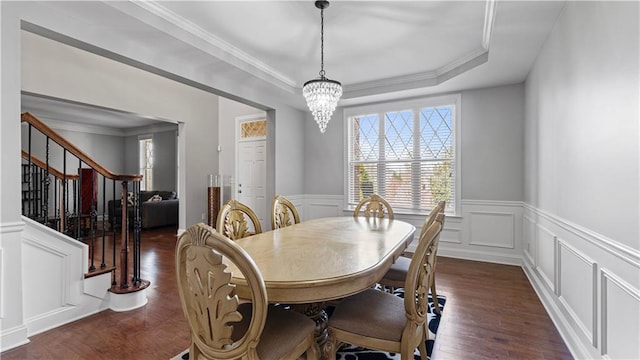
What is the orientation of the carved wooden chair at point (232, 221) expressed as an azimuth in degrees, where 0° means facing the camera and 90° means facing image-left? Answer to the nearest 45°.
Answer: approximately 315°

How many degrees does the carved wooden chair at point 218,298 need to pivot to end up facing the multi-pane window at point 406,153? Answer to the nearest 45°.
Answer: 0° — it already faces it

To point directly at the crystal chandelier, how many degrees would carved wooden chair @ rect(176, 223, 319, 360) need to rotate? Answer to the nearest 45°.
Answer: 0° — it already faces it

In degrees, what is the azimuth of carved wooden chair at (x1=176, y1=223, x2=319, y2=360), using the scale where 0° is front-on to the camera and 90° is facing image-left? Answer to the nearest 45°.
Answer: approximately 225°

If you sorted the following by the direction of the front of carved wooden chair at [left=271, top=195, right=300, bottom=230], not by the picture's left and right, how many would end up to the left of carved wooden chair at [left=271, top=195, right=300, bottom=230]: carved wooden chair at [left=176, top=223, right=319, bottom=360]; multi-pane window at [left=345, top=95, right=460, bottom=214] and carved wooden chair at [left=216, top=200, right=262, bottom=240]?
1

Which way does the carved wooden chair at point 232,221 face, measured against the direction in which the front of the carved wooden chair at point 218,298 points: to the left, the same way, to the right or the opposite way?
to the right

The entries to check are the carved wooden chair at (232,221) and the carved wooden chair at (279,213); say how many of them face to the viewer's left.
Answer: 0

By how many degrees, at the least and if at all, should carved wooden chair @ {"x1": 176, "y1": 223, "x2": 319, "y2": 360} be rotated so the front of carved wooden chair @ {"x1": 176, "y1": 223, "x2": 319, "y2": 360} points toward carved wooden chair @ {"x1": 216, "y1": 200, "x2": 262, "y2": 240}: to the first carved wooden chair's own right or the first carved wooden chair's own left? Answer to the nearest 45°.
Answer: approximately 45° to the first carved wooden chair's own left

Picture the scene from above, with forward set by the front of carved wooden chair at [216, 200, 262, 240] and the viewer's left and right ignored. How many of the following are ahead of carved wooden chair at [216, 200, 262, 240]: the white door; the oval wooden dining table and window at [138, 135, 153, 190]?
1

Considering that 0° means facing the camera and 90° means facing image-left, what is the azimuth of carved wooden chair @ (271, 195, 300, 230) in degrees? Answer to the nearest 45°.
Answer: approximately 315°

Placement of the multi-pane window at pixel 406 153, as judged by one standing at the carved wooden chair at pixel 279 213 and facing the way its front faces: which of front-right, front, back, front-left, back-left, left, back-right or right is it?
left

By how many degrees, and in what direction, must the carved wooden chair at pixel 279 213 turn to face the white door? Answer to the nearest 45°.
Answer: approximately 135° to its left

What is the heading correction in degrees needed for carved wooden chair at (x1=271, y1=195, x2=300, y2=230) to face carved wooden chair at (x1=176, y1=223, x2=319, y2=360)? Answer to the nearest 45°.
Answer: approximately 45° to its right
